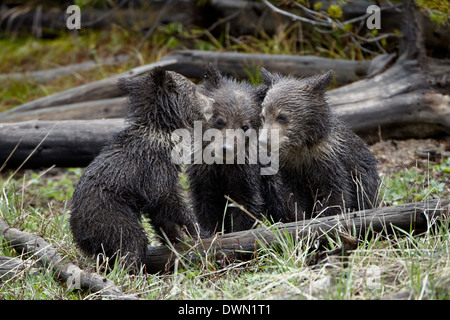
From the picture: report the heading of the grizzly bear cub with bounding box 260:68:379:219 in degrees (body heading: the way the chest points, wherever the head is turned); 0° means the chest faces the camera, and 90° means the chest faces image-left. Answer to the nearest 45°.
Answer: approximately 45°

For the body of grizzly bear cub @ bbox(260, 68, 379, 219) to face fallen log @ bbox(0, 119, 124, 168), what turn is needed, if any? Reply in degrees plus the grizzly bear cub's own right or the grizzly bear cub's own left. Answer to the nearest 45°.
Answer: approximately 90° to the grizzly bear cub's own right

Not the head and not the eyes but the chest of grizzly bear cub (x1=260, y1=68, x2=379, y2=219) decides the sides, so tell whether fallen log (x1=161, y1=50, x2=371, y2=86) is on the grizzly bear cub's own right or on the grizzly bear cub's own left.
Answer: on the grizzly bear cub's own right

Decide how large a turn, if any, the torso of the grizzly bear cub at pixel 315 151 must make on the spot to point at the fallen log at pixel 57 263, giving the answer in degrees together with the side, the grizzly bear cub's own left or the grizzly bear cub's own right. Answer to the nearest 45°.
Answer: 0° — it already faces it

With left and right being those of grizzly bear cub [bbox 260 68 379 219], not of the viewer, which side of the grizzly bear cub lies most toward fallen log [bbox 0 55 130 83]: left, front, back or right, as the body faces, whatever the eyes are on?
right

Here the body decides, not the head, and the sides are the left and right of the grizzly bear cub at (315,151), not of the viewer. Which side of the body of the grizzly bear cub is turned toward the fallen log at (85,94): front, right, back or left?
right
